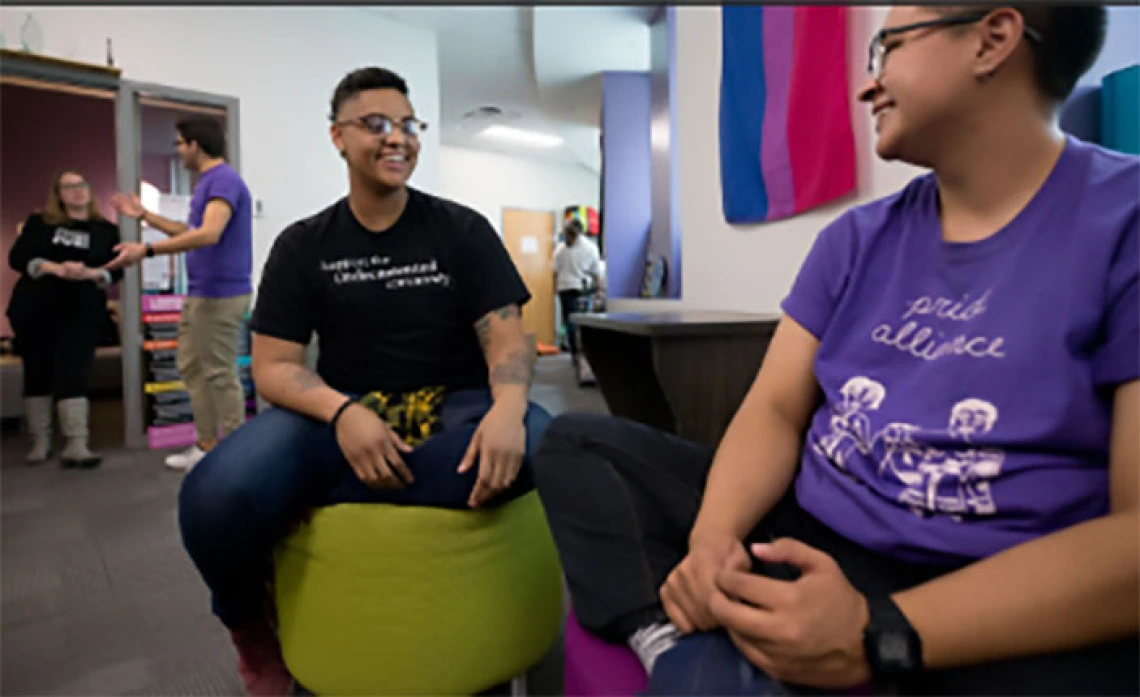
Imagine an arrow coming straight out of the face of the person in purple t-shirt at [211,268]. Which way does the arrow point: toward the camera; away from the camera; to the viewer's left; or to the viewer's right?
to the viewer's left

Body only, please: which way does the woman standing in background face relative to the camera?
toward the camera

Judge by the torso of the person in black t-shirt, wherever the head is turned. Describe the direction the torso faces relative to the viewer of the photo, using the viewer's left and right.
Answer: facing the viewer

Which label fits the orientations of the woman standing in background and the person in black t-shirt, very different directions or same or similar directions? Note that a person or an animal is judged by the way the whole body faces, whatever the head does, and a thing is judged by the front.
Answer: same or similar directions

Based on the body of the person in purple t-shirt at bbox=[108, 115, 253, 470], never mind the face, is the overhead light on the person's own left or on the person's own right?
on the person's own right

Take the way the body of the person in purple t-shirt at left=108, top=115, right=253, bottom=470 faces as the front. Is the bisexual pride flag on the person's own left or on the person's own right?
on the person's own left

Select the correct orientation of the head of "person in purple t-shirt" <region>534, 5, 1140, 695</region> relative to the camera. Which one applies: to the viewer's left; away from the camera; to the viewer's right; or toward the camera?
to the viewer's left

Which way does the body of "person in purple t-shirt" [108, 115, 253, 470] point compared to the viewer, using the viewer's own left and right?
facing to the left of the viewer

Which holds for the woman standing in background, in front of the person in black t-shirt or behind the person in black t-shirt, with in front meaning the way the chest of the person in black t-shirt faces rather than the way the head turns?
behind

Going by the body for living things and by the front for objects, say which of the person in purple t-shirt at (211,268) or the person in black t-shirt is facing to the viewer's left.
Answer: the person in purple t-shirt
